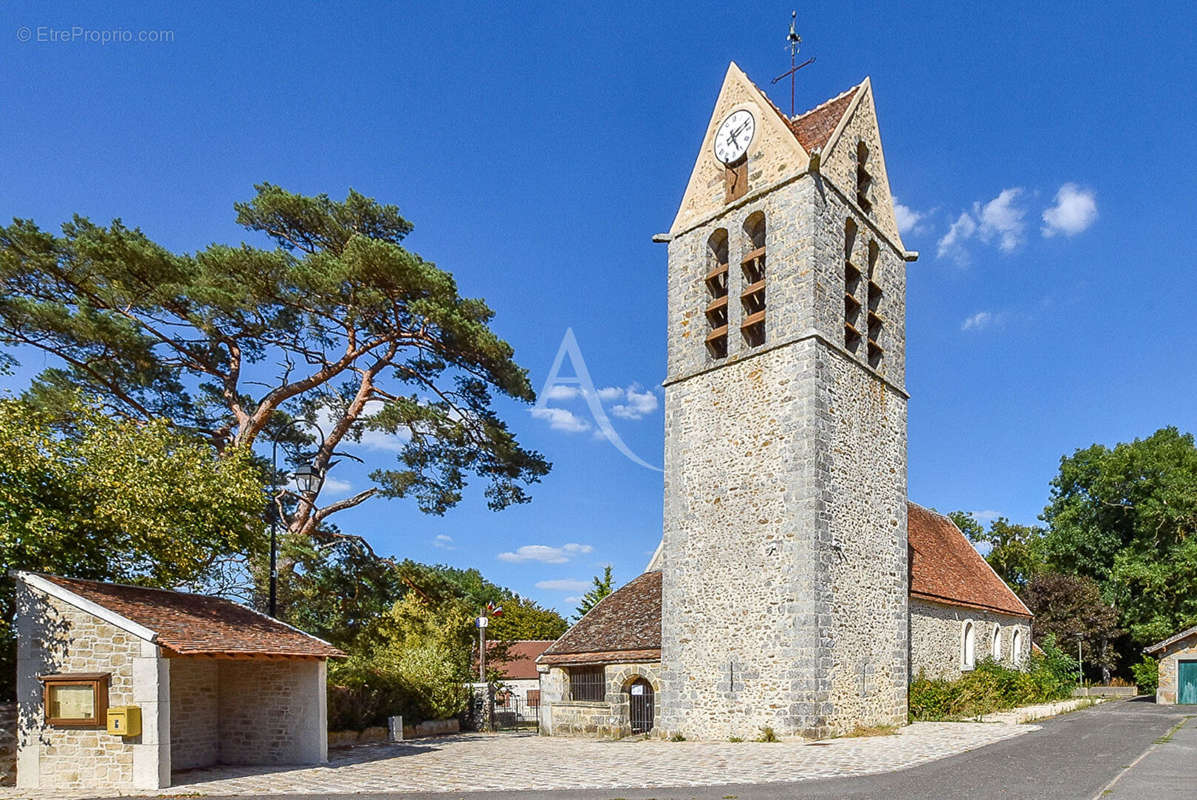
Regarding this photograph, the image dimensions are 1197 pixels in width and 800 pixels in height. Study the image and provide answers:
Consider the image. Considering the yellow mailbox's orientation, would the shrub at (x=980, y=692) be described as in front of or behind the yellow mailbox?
behind

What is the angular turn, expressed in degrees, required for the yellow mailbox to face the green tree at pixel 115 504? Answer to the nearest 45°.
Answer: approximately 135° to its right

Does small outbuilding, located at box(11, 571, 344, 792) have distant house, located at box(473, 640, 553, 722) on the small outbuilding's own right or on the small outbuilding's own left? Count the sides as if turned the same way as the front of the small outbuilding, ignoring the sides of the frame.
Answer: on the small outbuilding's own left

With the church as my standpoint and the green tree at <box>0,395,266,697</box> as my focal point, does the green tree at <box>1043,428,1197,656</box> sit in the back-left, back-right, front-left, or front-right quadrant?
back-right

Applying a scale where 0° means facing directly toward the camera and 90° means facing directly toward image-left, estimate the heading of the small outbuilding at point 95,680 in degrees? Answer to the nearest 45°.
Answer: approximately 315°

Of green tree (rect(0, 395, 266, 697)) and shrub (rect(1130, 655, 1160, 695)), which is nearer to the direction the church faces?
the green tree

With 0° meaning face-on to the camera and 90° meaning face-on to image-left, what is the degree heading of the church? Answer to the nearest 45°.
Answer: approximately 45°

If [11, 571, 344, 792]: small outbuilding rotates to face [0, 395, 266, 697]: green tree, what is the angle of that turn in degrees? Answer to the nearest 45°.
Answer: approximately 135° to its left
